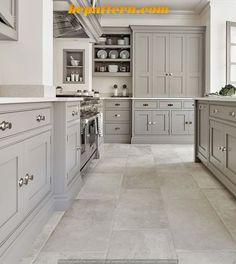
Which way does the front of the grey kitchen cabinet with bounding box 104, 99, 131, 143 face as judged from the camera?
facing the viewer

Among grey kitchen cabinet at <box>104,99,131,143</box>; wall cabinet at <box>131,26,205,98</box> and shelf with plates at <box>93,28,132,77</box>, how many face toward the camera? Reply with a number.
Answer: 3

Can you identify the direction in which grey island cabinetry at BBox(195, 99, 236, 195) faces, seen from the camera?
facing the viewer and to the left of the viewer

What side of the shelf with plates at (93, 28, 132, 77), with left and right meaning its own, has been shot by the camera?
front

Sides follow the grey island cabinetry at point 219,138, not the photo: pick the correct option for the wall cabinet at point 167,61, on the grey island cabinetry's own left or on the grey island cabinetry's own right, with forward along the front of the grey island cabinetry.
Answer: on the grey island cabinetry's own right

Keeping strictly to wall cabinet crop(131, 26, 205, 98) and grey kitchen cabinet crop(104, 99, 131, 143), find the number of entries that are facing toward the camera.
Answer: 2

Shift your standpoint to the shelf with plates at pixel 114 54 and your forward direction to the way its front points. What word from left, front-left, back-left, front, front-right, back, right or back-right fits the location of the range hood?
front
